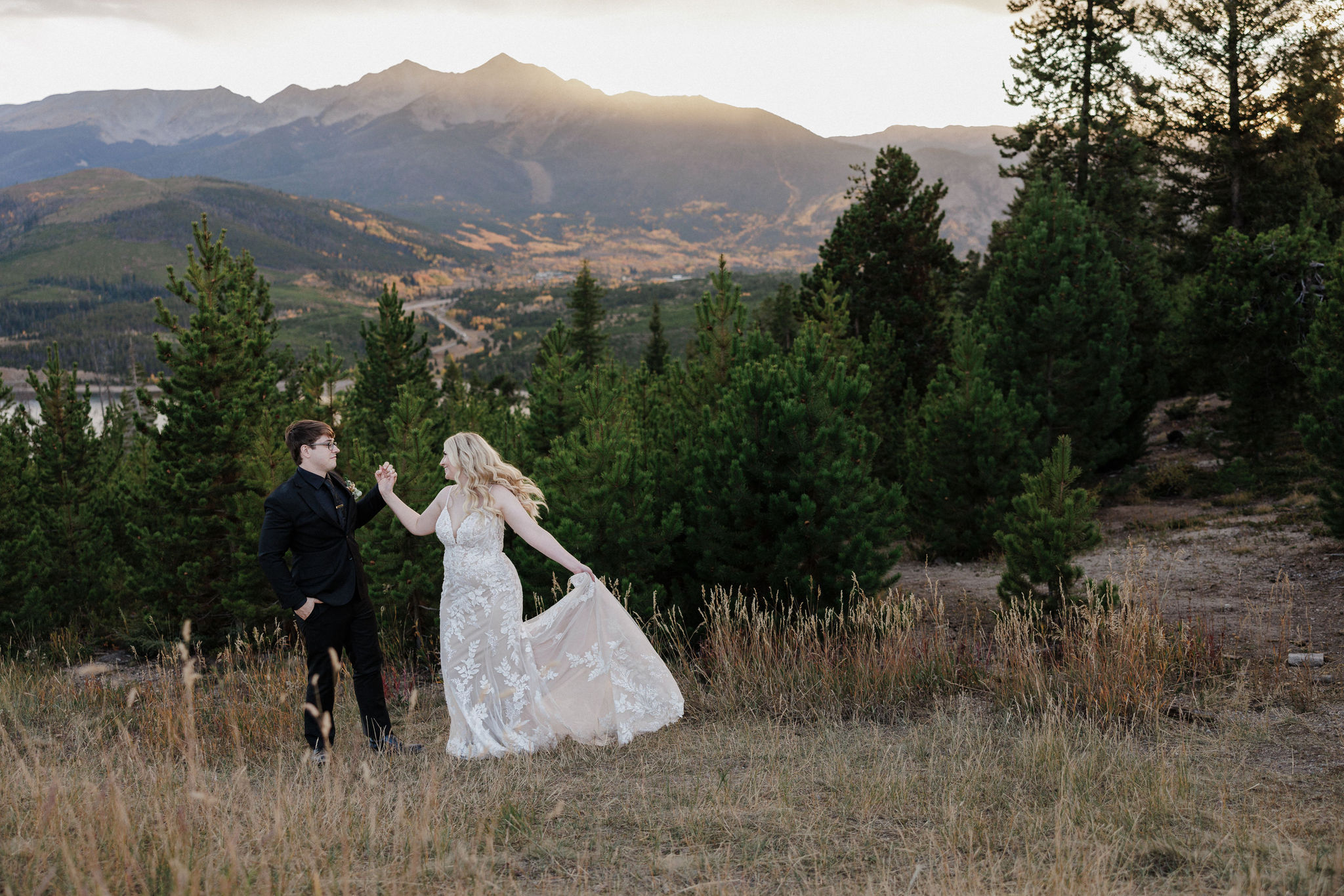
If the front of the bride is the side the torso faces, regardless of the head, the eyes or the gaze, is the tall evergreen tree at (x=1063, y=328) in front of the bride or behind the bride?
behind

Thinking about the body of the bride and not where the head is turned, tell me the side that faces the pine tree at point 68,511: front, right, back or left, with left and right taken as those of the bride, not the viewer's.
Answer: right

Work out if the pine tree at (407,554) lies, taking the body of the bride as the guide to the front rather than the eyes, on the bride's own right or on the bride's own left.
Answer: on the bride's own right

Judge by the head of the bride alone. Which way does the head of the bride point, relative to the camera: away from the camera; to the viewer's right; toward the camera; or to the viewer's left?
to the viewer's left

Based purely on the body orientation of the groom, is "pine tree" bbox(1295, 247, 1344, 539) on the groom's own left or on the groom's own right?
on the groom's own left

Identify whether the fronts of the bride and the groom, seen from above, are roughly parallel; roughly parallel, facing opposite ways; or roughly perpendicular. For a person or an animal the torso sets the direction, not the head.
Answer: roughly perpendicular

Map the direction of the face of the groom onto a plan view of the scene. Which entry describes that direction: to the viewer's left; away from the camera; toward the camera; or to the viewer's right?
to the viewer's right

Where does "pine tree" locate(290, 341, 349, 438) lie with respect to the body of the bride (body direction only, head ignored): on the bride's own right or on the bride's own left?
on the bride's own right

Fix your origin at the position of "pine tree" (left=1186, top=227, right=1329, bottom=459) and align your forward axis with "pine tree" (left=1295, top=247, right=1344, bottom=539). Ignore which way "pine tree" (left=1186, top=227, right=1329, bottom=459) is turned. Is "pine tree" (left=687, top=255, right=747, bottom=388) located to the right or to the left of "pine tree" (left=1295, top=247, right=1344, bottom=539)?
right

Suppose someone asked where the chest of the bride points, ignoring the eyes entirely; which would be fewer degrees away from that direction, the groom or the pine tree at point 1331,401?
the groom

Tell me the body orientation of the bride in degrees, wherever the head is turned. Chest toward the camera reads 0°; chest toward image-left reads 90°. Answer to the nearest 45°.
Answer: approximately 45°

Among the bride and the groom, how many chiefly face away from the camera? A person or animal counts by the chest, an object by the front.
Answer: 0
